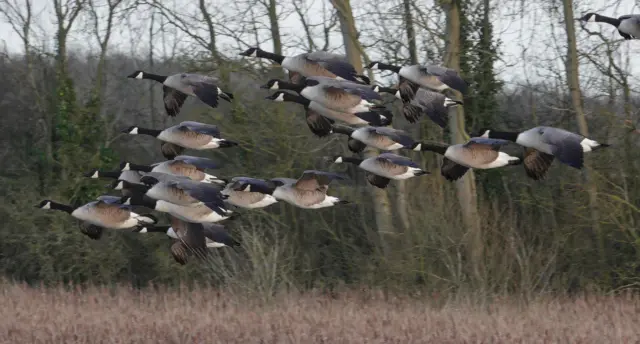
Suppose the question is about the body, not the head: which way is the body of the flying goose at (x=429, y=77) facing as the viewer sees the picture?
to the viewer's left

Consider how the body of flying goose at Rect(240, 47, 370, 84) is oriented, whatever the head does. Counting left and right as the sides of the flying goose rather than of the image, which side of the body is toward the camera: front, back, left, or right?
left

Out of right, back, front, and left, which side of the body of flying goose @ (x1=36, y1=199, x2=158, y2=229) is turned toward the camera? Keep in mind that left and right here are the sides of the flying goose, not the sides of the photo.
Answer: left

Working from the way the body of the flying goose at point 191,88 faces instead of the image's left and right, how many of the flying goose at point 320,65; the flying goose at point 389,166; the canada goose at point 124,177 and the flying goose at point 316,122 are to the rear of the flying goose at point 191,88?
3

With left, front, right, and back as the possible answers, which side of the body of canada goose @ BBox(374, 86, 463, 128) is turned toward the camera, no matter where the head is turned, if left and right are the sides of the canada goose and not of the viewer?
left

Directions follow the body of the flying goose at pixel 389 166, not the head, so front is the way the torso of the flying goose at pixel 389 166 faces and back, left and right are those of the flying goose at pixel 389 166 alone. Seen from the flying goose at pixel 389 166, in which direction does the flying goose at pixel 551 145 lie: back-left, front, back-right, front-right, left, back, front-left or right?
back-left

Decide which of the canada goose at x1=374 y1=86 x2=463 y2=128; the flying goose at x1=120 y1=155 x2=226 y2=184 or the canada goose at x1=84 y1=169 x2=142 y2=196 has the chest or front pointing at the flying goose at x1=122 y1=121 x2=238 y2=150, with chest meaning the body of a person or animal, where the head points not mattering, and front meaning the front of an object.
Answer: the canada goose at x1=374 y1=86 x2=463 y2=128
